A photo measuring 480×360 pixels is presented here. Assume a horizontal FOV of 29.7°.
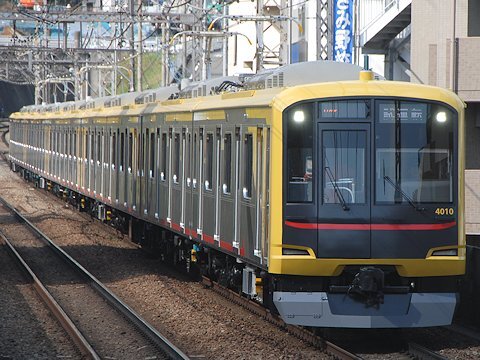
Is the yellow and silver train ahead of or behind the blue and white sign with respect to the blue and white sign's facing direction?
ahead

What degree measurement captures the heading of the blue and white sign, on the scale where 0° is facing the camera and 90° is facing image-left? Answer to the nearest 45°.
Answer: approximately 0°
